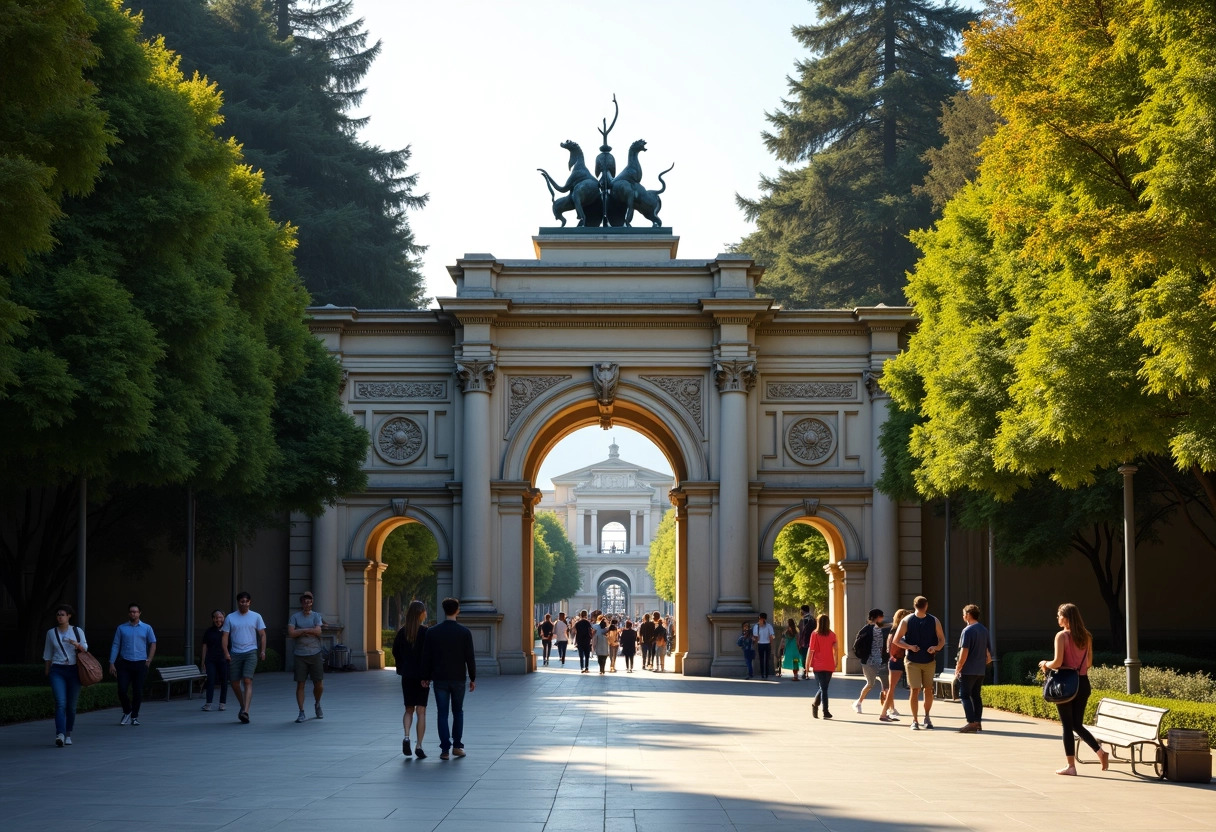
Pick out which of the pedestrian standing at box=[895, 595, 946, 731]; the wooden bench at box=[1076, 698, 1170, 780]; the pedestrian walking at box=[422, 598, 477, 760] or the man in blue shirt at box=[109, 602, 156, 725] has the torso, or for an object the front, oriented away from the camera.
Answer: the pedestrian walking at box=[422, 598, 477, 760]

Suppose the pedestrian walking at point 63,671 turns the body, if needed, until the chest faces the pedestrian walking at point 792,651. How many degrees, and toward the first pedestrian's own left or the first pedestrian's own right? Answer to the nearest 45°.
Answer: approximately 135° to the first pedestrian's own left

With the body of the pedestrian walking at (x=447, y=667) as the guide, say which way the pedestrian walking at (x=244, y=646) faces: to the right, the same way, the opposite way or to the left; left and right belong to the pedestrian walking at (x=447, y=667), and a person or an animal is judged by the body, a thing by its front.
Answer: the opposite way

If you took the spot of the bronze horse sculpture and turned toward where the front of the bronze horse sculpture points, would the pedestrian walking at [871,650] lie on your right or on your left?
on your left

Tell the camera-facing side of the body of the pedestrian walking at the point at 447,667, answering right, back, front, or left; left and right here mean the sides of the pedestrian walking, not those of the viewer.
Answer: back
